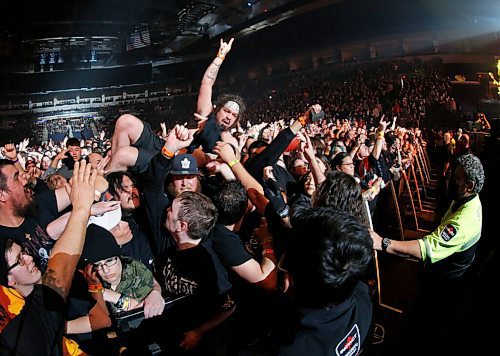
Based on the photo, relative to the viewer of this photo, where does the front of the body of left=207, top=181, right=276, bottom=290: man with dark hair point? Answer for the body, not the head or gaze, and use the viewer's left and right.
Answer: facing away from the viewer and to the right of the viewer

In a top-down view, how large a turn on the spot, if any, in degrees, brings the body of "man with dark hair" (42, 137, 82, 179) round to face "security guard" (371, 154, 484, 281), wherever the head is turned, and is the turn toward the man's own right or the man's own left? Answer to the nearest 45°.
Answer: approximately 45° to the man's own left

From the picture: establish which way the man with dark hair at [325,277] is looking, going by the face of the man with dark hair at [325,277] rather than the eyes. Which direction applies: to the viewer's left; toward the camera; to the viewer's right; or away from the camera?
away from the camera

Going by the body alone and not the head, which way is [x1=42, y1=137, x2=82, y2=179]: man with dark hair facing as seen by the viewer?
toward the camera

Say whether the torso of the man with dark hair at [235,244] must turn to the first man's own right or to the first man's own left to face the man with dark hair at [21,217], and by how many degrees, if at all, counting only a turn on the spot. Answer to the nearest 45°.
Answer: approximately 135° to the first man's own left

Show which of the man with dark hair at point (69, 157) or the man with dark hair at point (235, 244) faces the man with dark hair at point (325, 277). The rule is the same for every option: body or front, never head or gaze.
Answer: the man with dark hair at point (69, 157)

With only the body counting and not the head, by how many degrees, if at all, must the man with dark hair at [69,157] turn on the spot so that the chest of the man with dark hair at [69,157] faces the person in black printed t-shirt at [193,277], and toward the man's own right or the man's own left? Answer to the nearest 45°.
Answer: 0° — they already face them

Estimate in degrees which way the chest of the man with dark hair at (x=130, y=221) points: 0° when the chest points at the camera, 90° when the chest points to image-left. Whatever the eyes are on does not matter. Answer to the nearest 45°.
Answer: approximately 315°

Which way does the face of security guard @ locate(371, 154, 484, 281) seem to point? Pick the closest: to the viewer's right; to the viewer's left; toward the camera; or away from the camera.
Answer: to the viewer's left

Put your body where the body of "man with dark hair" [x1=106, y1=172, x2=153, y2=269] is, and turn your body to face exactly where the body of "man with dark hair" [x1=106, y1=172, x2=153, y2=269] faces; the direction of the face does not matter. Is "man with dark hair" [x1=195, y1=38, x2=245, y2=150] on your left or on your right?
on your left

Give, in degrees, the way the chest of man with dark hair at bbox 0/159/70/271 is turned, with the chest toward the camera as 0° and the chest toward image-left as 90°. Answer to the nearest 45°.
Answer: approximately 315°

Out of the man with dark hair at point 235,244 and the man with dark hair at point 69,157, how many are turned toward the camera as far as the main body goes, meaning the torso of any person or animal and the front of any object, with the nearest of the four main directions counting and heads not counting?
1

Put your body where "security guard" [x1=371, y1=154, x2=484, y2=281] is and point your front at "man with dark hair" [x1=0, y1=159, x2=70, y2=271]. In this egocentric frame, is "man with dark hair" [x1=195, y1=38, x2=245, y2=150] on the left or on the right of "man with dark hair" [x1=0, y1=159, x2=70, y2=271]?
right

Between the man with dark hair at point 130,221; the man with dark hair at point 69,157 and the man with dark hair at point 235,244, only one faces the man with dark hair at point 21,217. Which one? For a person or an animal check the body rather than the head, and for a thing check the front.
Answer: the man with dark hair at point 69,157
